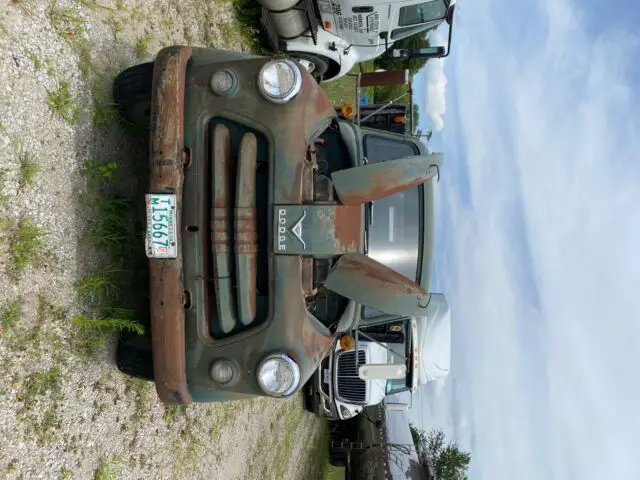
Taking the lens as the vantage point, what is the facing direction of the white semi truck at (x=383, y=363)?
facing the viewer

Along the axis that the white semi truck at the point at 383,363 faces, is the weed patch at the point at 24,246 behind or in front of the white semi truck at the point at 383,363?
in front

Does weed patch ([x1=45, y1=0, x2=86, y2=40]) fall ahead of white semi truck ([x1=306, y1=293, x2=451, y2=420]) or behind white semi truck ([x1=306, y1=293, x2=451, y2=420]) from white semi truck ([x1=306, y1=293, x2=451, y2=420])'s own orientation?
ahead

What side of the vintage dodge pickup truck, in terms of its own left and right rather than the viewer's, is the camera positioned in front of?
front

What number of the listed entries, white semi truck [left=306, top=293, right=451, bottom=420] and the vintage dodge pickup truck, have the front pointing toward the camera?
2

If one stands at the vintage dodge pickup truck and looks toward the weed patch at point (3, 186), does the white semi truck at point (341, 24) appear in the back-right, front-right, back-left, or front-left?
back-right
